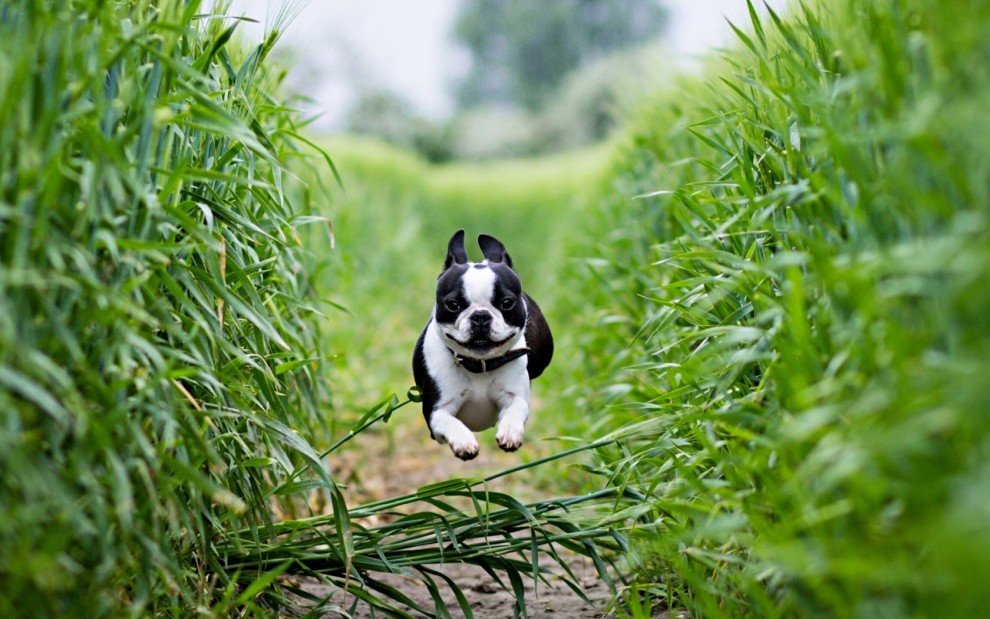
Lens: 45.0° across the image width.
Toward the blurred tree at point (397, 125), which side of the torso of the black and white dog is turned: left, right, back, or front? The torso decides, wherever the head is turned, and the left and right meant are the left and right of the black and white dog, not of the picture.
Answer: back

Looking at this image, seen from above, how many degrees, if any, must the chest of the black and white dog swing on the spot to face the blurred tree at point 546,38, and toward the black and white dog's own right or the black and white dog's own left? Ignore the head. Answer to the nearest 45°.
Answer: approximately 180°

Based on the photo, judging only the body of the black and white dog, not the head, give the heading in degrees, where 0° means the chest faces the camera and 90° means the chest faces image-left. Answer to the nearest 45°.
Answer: approximately 0°
